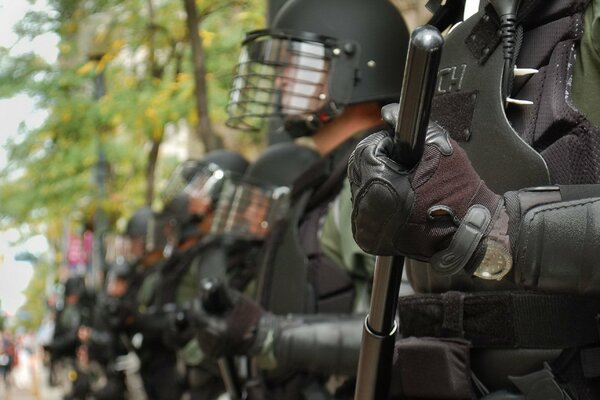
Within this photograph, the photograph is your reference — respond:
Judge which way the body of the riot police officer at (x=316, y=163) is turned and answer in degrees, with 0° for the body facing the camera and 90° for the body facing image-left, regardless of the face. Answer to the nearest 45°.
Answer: approximately 90°

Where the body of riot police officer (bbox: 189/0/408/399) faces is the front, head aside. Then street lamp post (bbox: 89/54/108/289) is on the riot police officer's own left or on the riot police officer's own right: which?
on the riot police officer's own right

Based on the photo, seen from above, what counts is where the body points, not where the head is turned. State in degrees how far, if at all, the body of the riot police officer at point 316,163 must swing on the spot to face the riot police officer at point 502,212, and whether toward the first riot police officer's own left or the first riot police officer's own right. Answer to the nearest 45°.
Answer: approximately 90° to the first riot police officer's own left

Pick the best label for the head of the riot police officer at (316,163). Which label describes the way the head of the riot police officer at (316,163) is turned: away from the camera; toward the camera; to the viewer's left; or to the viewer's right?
to the viewer's left
